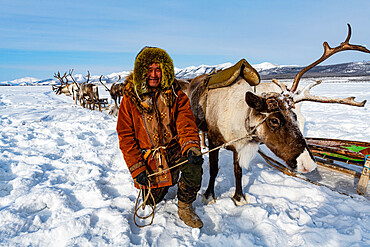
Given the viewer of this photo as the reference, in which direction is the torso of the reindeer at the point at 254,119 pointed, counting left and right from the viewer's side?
facing the viewer and to the right of the viewer

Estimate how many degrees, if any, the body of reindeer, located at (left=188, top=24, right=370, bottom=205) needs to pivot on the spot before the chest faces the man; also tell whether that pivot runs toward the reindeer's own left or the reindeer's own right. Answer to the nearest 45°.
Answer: approximately 90° to the reindeer's own right
